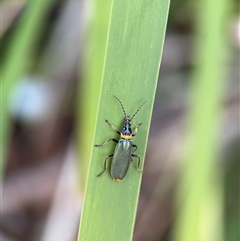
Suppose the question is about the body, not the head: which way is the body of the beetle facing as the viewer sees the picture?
away from the camera
